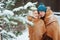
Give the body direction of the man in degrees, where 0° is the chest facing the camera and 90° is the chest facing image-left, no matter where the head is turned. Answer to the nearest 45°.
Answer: approximately 45°
